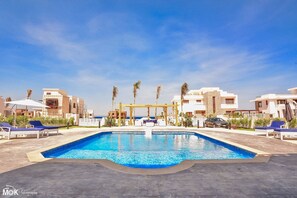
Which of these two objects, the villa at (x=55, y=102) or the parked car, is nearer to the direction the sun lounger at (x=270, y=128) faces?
the villa

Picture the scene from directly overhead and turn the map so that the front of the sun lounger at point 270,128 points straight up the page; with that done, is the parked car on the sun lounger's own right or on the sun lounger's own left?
on the sun lounger's own right

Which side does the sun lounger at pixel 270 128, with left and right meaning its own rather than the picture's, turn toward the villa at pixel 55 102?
front

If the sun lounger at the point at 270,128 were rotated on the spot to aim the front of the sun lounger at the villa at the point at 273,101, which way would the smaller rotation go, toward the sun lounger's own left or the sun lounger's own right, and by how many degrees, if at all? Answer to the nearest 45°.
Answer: approximately 90° to the sun lounger's own right

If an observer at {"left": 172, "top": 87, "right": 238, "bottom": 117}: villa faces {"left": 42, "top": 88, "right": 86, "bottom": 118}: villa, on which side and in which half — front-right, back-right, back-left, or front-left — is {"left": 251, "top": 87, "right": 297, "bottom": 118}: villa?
back-left

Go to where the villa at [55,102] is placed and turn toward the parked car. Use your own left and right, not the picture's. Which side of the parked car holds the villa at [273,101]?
left

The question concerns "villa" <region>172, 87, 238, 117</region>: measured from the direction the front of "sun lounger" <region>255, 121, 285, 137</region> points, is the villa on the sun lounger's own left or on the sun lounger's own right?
on the sun lounger's own right

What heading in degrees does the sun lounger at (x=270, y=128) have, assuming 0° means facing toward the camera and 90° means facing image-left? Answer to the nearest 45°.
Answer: approximately 90°
